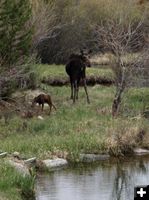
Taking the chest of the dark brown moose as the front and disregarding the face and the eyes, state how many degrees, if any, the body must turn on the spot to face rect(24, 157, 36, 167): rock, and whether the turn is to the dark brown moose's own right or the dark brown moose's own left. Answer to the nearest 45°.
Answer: approximately 45° to the dark brown moose's own right

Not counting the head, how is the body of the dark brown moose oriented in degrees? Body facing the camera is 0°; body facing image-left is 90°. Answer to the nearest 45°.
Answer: approximately 315°

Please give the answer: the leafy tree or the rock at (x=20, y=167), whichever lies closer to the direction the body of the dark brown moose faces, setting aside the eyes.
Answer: the rock

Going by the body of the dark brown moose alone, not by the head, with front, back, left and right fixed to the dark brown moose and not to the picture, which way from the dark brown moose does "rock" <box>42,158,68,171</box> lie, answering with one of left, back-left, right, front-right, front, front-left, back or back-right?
front-right

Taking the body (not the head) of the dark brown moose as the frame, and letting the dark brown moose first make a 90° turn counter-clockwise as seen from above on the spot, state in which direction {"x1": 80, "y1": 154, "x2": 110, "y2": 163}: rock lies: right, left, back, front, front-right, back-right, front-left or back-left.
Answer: back-right

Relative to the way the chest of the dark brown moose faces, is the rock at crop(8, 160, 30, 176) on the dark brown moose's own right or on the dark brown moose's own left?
on the dark brown moose's own right

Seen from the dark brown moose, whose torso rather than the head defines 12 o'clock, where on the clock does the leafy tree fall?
The leafy tree is roughly at 3 o'clock from the dark brown moose.

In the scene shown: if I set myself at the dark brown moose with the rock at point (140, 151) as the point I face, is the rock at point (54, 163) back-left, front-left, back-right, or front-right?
front-right

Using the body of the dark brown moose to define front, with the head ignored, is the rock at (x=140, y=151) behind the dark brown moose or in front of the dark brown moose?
in front
